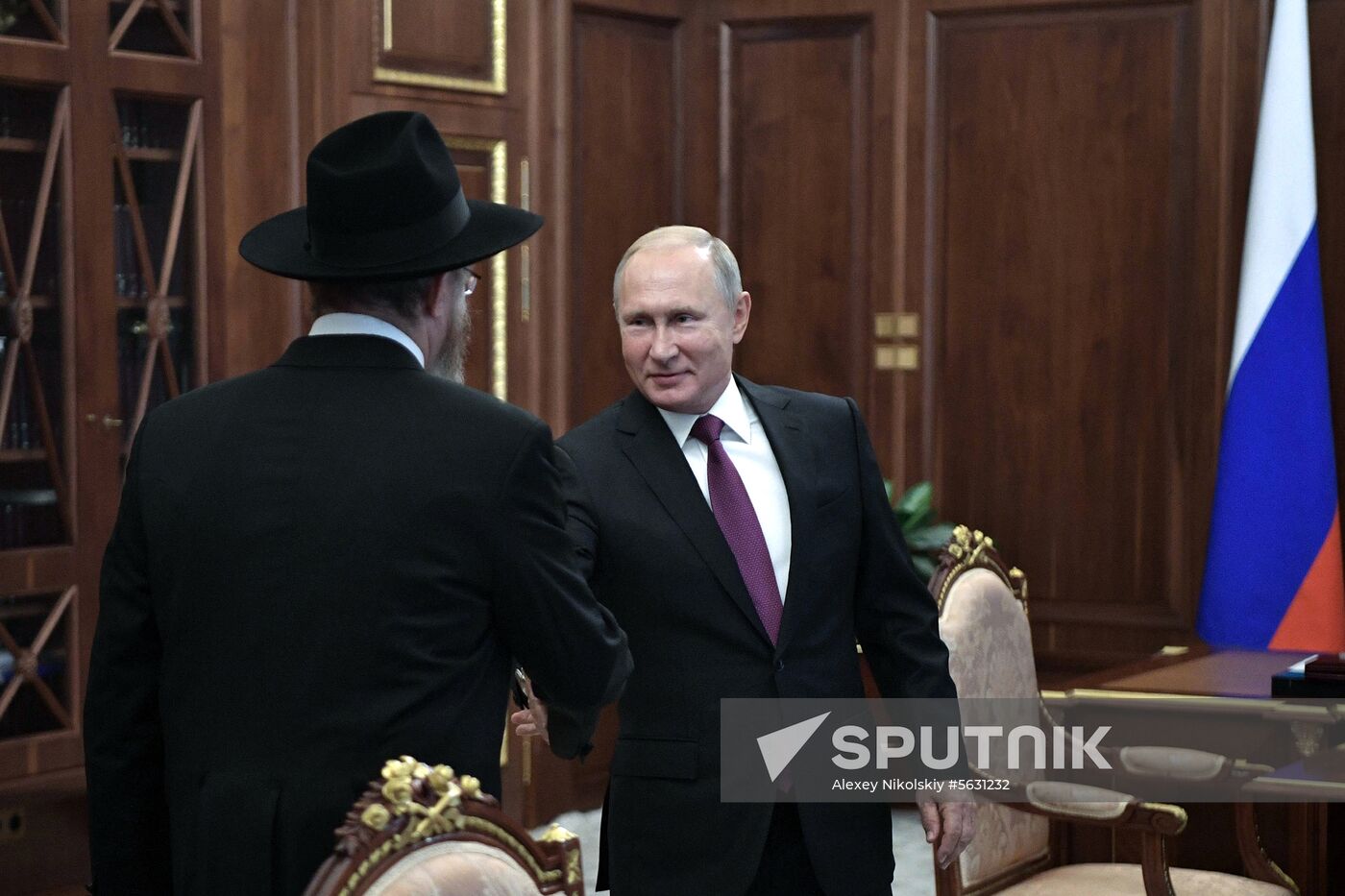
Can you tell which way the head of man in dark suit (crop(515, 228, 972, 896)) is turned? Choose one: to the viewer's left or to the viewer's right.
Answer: to the viewer's left

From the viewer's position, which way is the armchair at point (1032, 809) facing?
facing the viewer and to the right of the viewer

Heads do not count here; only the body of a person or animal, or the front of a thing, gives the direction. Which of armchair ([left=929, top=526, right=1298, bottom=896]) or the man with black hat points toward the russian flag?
the man with black hat

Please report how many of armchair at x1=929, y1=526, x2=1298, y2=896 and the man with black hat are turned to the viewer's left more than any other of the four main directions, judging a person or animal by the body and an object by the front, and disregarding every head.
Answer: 0

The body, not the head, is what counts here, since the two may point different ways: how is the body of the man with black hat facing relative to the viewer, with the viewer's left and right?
facing away from the viewer and to the right of the viewer

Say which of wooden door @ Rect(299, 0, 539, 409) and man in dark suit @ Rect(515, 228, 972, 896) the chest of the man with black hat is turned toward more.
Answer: the man in dark suit

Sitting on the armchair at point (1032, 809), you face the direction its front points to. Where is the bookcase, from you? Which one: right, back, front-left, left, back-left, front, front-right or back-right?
back-right

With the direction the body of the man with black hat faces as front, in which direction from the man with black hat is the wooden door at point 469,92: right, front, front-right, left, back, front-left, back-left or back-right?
front-left

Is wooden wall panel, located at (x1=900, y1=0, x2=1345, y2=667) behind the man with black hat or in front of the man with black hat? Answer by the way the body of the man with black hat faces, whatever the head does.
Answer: in front

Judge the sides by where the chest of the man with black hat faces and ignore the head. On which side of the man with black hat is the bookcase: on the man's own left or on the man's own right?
on the man's own left

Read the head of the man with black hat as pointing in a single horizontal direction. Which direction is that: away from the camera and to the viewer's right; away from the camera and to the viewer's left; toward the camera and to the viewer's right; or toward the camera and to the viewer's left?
away from the camera and to the viewer's right

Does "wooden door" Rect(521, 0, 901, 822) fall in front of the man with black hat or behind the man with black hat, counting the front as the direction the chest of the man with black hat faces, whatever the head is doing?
in front

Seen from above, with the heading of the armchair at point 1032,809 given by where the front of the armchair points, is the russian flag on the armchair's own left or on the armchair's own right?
on the armchair's own left
